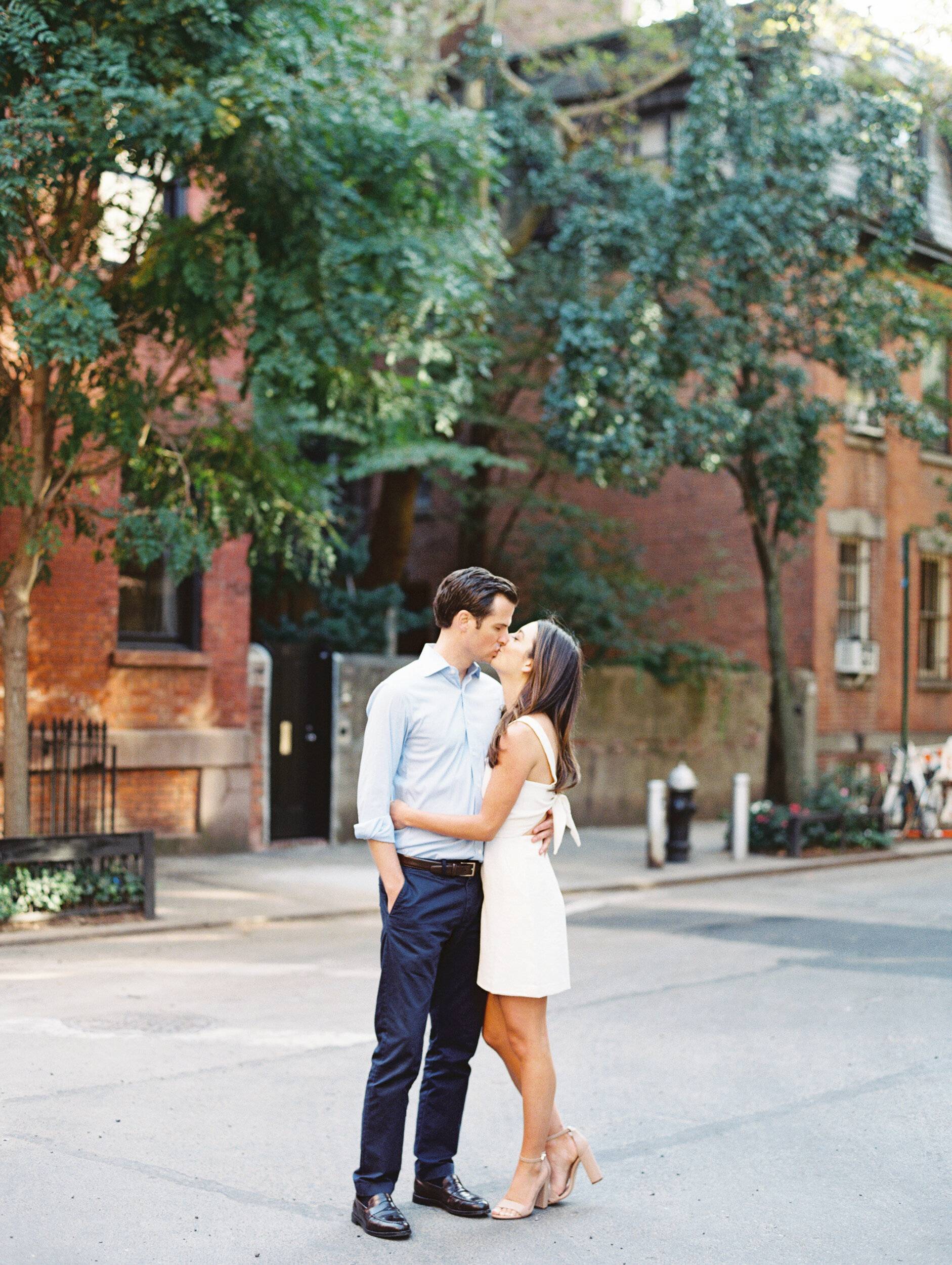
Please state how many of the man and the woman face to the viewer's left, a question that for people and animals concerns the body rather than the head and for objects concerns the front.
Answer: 1

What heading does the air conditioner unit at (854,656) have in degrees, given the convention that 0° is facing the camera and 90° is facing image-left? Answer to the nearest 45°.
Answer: approximately 45°

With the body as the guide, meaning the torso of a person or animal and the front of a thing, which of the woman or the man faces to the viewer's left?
the woman

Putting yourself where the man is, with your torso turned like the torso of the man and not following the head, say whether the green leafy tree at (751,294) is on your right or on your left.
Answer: on your left

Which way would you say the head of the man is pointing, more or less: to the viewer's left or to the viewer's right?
to the viewer's right

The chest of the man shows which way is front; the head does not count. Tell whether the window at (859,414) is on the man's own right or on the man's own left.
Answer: on the man's own left

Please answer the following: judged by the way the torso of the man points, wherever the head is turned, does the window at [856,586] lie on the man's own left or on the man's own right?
on the man's own left

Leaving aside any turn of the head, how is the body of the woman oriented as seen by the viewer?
to the viewer's left

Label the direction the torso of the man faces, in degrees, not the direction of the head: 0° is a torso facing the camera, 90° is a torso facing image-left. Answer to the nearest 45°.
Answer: approximately 315°

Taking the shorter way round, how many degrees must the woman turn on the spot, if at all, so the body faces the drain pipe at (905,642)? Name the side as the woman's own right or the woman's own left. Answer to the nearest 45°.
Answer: approximately 90° to the woman's own right

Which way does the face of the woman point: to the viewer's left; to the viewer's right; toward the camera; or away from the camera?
to the viewer's left
